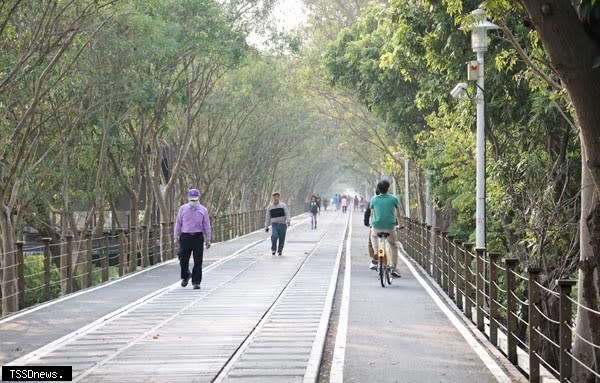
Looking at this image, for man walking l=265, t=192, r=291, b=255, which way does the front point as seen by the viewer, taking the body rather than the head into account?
toward the camera

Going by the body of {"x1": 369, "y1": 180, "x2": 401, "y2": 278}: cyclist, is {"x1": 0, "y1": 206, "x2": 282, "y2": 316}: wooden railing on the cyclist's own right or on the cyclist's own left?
on the cyclist's own left

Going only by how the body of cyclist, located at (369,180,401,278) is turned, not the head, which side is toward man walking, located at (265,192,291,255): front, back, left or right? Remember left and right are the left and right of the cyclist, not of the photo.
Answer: front

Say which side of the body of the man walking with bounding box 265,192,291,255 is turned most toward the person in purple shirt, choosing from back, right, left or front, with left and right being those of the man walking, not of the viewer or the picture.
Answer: front

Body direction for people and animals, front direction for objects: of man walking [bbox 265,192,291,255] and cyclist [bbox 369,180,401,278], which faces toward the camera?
the man walking

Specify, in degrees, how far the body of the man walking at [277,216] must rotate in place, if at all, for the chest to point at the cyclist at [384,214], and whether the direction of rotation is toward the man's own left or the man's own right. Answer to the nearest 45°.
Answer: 0° — they already face them

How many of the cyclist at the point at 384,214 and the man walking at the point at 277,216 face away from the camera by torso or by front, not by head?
1

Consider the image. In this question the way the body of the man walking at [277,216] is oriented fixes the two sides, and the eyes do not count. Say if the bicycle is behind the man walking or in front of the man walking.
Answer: in front

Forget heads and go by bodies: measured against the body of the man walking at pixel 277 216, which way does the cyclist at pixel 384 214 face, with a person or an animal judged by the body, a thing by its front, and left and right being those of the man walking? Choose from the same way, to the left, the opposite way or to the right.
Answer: the opposite way

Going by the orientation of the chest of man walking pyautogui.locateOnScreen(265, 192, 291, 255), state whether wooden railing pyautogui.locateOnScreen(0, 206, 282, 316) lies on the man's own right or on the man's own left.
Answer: on the man's own right

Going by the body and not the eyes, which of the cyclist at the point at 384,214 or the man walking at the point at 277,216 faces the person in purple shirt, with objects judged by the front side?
the man walking

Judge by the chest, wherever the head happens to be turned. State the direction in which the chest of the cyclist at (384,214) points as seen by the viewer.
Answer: away from the camera

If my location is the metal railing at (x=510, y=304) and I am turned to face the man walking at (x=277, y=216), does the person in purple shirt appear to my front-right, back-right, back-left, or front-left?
front-left
